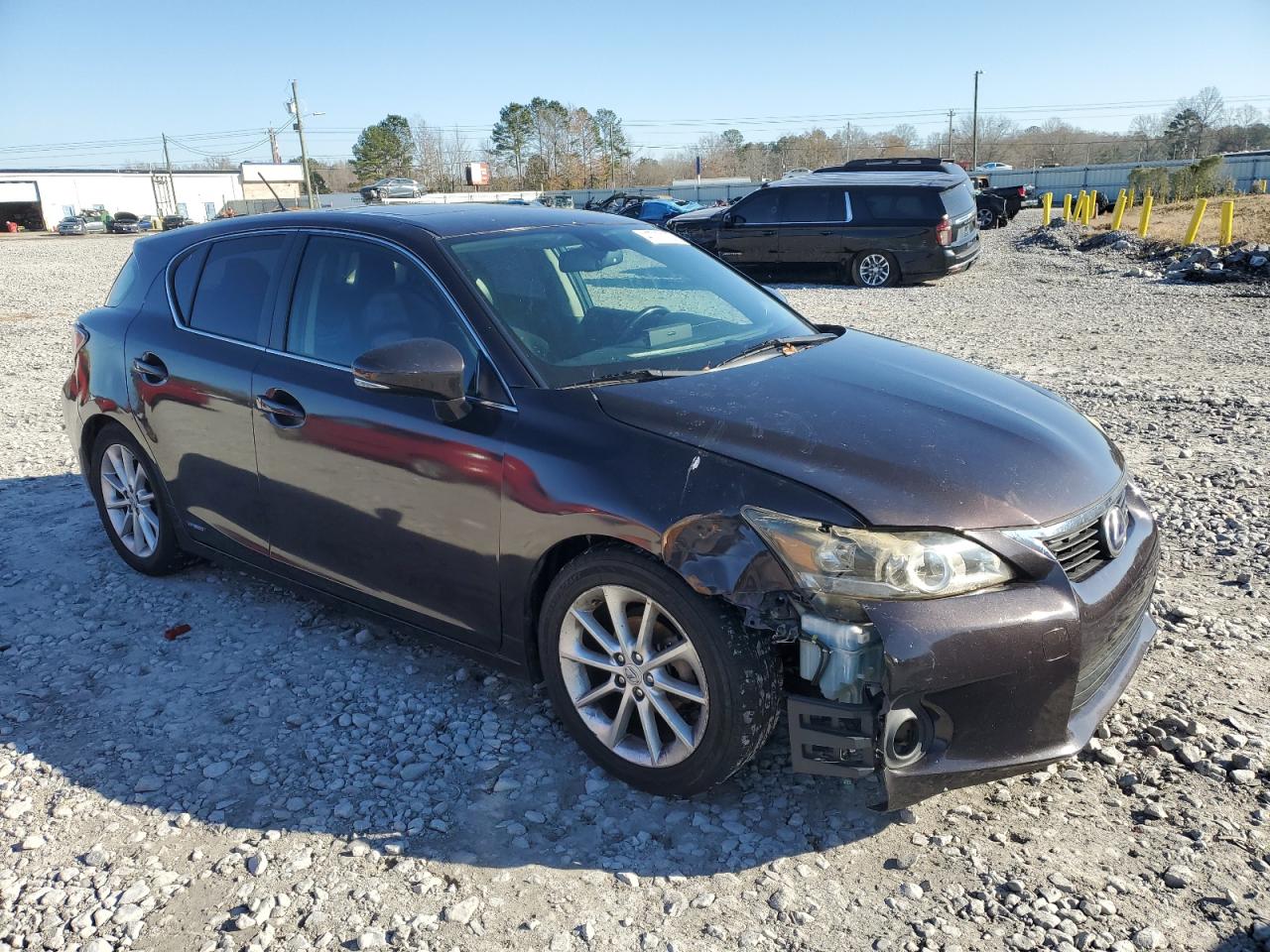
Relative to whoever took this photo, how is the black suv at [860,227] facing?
facing away from the viewer and to the left of the viewer

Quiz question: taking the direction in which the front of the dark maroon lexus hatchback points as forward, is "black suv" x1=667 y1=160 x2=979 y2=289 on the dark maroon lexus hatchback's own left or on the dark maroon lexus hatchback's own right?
on the dark maroon lexus hatchback's own left

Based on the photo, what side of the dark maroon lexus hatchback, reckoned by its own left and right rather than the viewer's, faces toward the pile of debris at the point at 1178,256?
left

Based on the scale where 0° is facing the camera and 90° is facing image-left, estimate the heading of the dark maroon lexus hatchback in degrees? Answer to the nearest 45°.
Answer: approximately 315°

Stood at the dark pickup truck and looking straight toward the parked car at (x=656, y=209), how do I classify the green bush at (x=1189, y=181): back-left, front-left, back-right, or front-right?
back-right

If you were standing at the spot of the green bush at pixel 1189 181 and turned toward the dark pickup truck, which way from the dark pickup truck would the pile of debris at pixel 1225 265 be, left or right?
left

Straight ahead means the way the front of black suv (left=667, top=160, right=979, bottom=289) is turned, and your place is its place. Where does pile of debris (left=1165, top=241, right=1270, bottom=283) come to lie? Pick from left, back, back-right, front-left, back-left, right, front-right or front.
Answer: back-right
